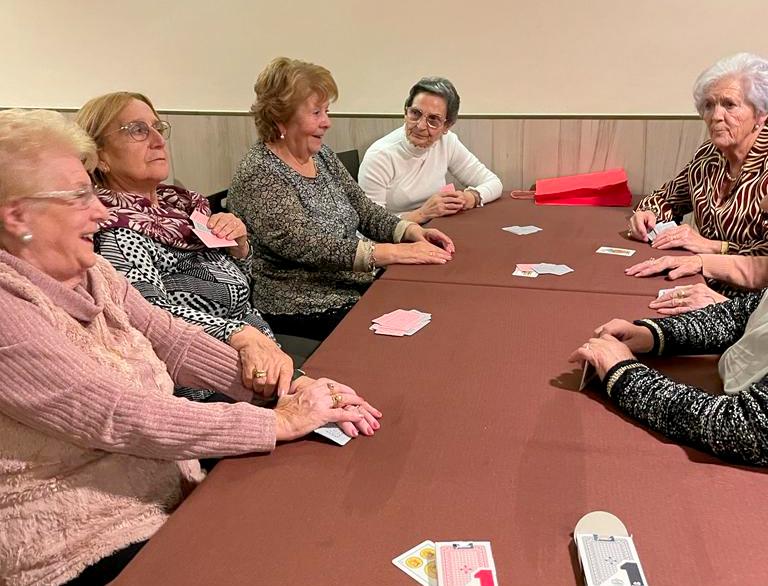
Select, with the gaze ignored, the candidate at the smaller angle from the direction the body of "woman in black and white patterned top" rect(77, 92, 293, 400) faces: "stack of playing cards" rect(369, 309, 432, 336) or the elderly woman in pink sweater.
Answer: the stack of playing cards

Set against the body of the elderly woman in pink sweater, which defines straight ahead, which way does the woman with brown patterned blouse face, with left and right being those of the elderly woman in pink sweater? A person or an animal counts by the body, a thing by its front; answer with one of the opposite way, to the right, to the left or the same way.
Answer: the opposite way

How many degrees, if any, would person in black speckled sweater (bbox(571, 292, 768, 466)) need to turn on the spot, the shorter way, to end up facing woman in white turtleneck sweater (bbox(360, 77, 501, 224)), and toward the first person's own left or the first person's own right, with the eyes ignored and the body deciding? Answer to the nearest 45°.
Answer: approximately 45° to the first person's own right

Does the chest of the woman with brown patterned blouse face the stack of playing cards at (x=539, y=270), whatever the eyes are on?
yes

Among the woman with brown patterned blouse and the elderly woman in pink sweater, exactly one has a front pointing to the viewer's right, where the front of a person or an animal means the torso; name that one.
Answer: the elderly woman in pink sweater

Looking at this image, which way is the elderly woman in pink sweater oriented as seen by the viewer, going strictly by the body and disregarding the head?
to the viewer's right

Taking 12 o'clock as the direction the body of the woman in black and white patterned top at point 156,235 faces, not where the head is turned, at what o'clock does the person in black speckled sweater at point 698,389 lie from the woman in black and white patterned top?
The person in black speckled sweater is roughly at 12 o'clock from the woman in black and white patterned top.

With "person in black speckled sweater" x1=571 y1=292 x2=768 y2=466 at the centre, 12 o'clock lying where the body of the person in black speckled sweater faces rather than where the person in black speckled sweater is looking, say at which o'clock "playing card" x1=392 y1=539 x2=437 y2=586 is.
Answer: The playing card is roughly at 10 o'clock from the person in black speckled sweater.

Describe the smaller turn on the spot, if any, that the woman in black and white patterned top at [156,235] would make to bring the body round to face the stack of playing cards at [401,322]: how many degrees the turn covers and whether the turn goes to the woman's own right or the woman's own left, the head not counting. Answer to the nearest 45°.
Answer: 0° — they already face it

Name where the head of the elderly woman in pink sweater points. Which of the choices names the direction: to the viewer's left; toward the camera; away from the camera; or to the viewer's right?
to the viewer's right
